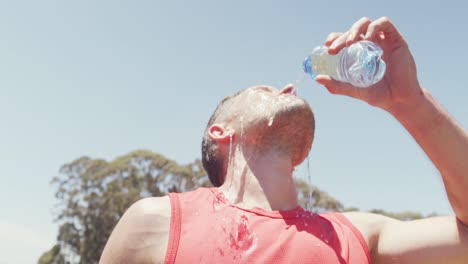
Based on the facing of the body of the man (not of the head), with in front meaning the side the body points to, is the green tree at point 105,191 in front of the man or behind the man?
behind

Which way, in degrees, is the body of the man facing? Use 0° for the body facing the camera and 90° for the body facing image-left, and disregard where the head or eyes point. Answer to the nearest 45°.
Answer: approximately 315°
